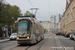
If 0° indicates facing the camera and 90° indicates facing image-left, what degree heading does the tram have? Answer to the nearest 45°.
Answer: approximately 45°
